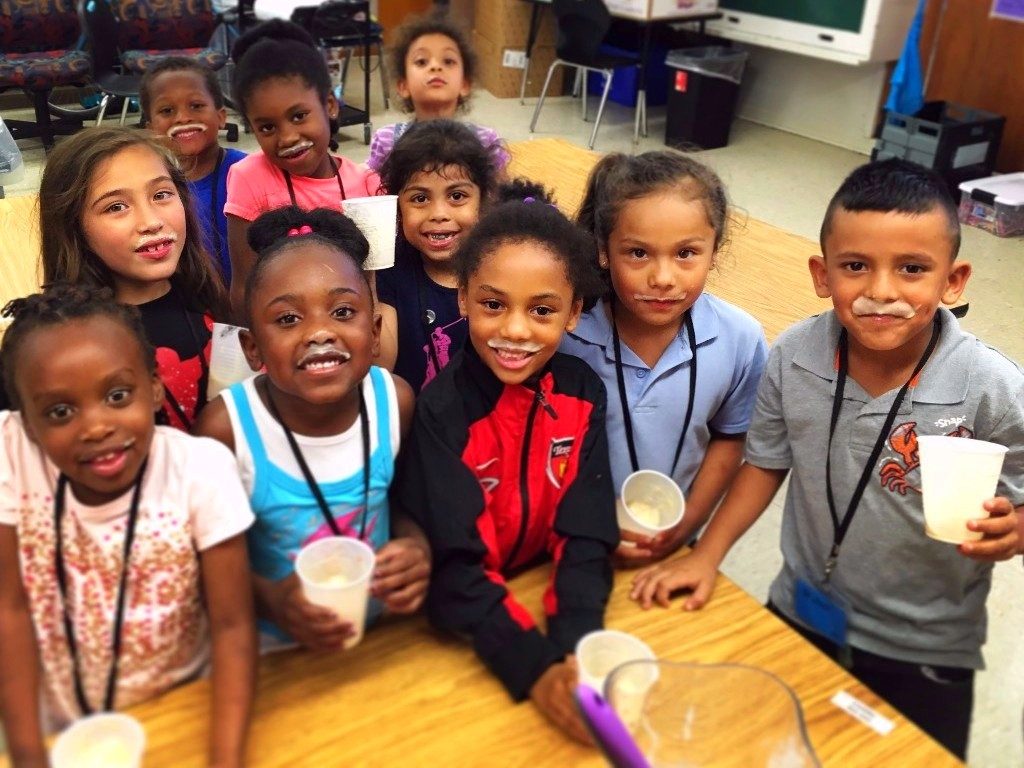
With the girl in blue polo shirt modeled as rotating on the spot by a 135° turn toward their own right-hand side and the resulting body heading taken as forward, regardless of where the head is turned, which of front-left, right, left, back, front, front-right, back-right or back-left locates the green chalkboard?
front-right

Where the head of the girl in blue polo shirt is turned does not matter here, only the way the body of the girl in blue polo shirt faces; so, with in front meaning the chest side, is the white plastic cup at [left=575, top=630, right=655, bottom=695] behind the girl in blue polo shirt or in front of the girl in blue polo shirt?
in front

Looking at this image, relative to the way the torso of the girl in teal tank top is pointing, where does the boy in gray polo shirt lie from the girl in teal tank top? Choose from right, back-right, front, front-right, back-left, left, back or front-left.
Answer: left

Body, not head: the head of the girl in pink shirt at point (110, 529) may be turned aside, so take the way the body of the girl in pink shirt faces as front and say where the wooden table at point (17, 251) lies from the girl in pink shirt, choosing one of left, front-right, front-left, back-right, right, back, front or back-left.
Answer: back

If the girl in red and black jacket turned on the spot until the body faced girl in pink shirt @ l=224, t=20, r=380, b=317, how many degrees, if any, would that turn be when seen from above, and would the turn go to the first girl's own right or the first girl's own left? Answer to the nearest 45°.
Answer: approximately 135° to the first girl's own right

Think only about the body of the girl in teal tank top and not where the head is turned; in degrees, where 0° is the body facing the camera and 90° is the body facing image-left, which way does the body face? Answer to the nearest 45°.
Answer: approximately 0°

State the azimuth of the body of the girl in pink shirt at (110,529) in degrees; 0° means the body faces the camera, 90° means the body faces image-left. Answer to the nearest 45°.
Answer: approximately 0°
